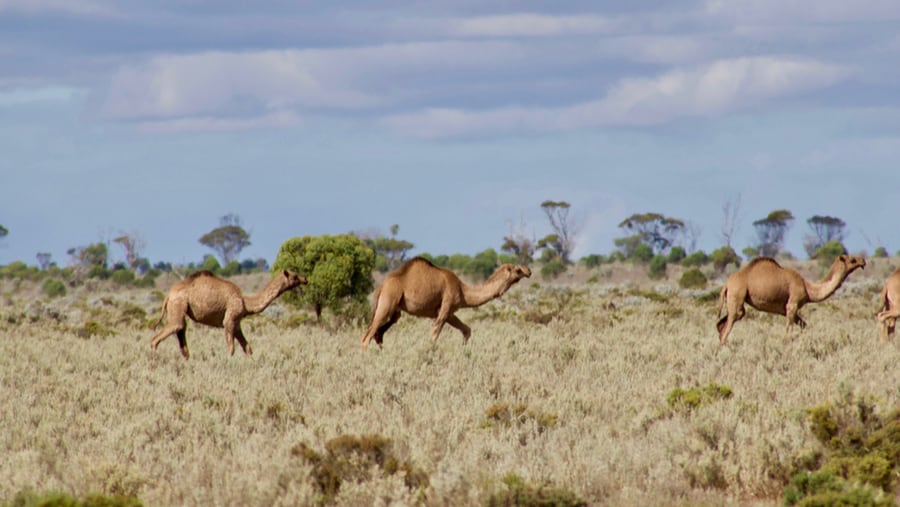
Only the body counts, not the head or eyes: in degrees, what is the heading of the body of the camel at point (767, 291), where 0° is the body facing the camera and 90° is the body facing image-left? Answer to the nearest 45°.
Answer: approximately 270°

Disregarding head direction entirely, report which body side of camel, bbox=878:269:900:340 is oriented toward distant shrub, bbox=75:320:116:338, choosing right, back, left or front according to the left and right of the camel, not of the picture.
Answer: back

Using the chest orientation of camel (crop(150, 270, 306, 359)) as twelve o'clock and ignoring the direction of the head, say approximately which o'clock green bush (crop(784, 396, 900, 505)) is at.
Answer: The green bush is roughly at 2 o'clock from the camel.

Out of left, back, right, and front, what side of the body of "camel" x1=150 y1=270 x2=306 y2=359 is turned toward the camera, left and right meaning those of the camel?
right

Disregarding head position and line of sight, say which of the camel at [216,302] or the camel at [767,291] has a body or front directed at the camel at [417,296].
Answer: the camel at [216,302]

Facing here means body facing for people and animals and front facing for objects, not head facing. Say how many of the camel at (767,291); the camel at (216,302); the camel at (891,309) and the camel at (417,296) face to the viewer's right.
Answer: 4

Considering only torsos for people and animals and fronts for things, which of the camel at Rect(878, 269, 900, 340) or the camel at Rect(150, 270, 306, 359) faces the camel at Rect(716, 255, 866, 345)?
the camel at Rect(150, 270, 306, 359)

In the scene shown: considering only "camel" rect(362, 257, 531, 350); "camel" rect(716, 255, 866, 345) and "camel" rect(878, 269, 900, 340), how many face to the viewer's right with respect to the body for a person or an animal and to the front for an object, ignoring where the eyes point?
3

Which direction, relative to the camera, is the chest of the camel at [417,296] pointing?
to the viewer's right

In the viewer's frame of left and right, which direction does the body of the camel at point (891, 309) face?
facing to the right of the viewer
